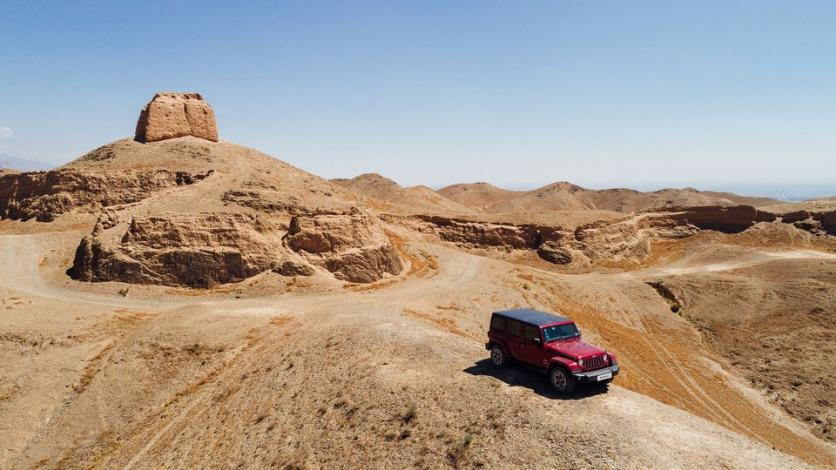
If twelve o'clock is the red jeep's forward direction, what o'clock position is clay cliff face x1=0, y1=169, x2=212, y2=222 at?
The clay cliff face is roughly at 5 o'clock from the red jeep.

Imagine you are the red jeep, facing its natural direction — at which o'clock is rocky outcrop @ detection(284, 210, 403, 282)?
The rocky outcrop is roughly at 6 o'clock from the red jeep.

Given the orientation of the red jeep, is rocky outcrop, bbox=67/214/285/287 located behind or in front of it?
behind
